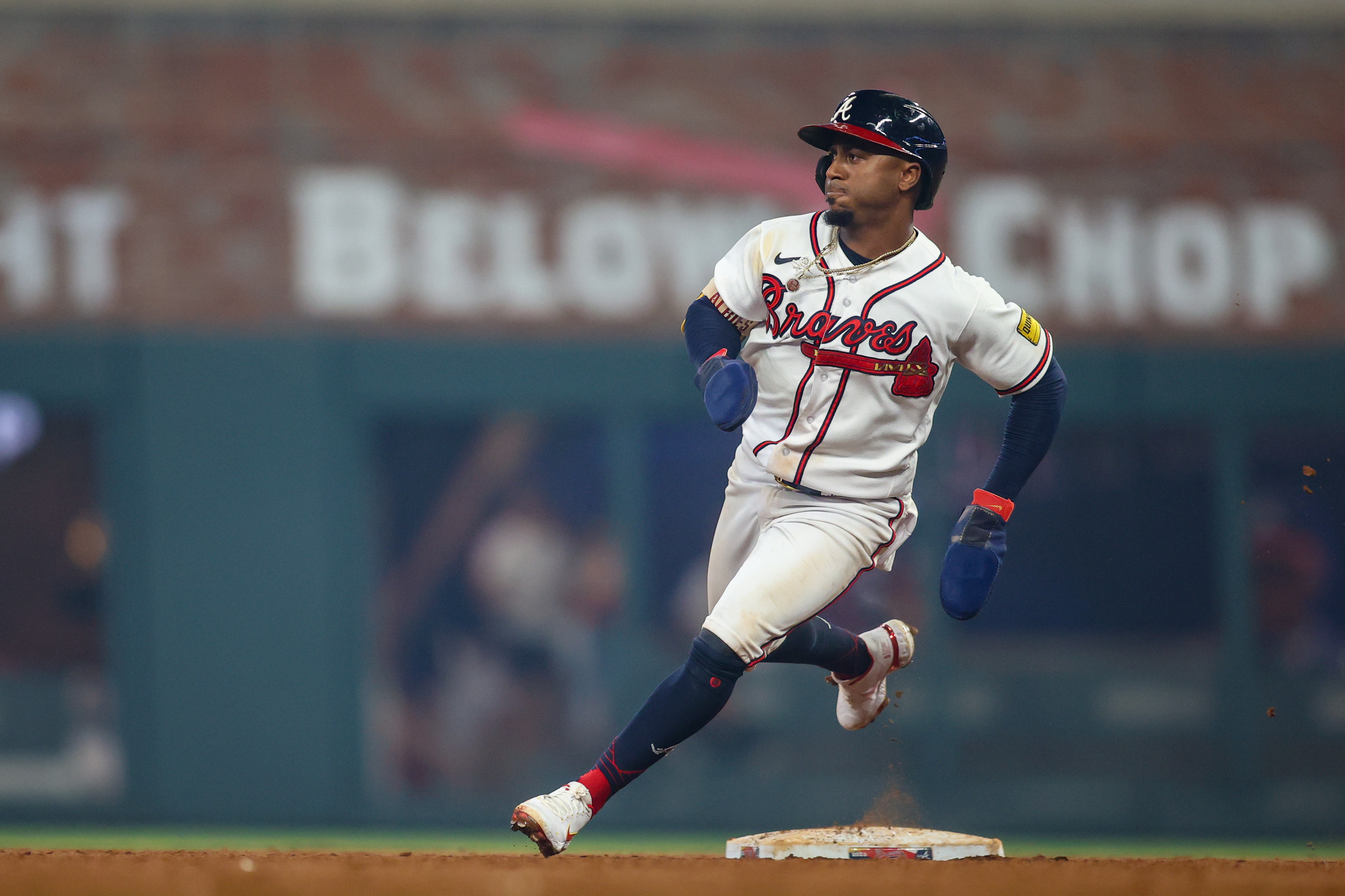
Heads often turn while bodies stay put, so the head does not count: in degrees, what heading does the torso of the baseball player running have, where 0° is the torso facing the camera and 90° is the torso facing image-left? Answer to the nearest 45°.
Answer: approximately 45°
